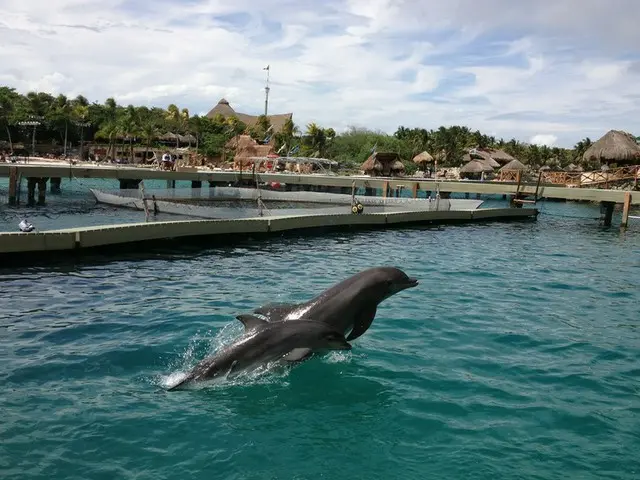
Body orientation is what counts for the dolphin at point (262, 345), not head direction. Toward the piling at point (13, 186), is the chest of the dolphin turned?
no

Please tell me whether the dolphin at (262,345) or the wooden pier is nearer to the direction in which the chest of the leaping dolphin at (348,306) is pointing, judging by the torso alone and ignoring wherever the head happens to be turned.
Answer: the wooden pier

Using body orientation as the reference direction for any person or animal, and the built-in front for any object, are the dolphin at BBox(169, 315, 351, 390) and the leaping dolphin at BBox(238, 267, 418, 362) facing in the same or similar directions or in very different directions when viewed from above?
same or similar directions

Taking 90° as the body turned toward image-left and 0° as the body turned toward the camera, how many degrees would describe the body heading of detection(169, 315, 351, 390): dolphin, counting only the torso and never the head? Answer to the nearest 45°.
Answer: approximately 270°

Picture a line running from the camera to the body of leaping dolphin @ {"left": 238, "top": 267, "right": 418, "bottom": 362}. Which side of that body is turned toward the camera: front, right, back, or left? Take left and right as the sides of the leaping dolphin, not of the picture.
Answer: right

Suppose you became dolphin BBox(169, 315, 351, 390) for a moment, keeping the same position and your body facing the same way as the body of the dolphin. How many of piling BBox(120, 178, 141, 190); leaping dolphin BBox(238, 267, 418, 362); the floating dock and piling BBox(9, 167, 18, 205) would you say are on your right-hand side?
0

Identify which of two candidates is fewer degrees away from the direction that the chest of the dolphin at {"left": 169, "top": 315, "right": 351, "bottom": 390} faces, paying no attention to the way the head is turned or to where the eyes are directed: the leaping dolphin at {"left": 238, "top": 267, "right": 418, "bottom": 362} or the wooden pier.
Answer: the leaping dolphin

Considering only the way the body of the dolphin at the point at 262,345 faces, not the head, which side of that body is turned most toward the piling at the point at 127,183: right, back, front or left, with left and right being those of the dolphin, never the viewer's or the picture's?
left

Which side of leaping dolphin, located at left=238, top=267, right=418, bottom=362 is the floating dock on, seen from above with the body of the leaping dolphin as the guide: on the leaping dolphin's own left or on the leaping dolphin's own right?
on the leaping dolphin's own left

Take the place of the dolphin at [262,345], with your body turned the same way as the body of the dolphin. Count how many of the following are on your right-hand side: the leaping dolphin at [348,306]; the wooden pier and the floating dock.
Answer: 0

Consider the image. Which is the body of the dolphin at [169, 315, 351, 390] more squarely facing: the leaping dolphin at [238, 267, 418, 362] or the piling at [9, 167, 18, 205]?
the leaping dolphin

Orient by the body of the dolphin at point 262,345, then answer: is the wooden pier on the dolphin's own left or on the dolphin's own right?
on the dolphin's own left

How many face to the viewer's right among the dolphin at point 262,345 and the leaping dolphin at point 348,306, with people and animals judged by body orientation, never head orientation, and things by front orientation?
2
